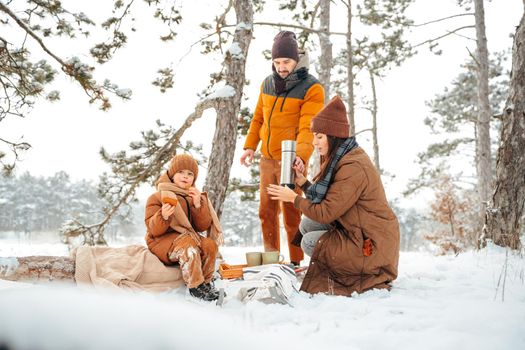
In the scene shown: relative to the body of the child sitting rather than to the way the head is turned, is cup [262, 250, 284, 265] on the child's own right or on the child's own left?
on the child's own left

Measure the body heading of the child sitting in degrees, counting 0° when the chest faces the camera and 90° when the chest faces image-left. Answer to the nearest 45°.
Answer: approximately 315°

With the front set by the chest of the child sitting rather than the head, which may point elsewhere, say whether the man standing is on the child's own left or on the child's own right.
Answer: on the child's own left

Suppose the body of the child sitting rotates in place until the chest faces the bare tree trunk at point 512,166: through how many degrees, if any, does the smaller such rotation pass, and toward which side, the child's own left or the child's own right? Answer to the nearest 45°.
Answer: approximately 45° to the child's own left

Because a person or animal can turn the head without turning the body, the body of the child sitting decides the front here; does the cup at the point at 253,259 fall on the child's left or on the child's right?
on the child's left

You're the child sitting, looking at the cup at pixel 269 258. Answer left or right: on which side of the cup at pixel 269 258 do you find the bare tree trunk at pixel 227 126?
left

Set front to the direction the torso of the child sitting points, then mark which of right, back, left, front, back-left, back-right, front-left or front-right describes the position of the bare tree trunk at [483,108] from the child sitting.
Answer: left

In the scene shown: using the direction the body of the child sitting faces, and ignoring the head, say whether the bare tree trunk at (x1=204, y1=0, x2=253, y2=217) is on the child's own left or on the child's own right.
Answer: on the child's own left

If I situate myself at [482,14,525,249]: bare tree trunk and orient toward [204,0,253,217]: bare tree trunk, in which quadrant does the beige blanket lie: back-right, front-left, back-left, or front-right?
front-left

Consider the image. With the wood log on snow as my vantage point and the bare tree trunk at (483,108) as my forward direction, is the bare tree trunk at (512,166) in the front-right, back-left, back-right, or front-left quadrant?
front-right

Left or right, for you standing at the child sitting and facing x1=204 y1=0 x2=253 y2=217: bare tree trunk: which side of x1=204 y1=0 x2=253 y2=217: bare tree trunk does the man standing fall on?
right
